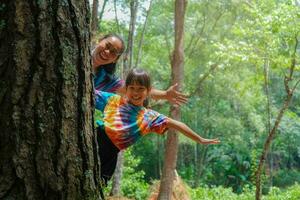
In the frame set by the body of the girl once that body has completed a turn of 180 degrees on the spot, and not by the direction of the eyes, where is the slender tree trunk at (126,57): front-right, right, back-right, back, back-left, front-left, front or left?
front

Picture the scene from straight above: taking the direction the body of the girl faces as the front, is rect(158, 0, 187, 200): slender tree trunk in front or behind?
behind

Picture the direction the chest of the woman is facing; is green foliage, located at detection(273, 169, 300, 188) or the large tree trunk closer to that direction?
the large tree trunk

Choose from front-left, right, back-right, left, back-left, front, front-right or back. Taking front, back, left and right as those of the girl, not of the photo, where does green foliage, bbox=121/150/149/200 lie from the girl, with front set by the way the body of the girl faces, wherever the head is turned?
back

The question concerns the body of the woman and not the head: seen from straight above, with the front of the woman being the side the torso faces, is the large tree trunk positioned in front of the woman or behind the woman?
in front

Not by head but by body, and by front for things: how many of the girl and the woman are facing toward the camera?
2

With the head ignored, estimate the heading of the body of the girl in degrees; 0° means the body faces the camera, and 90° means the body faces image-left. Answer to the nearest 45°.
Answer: approximately 0°

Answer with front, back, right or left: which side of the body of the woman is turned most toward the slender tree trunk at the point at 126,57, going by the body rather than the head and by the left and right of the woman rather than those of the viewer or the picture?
back

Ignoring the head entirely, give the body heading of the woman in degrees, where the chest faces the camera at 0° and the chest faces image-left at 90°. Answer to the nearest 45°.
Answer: approximately 0°
